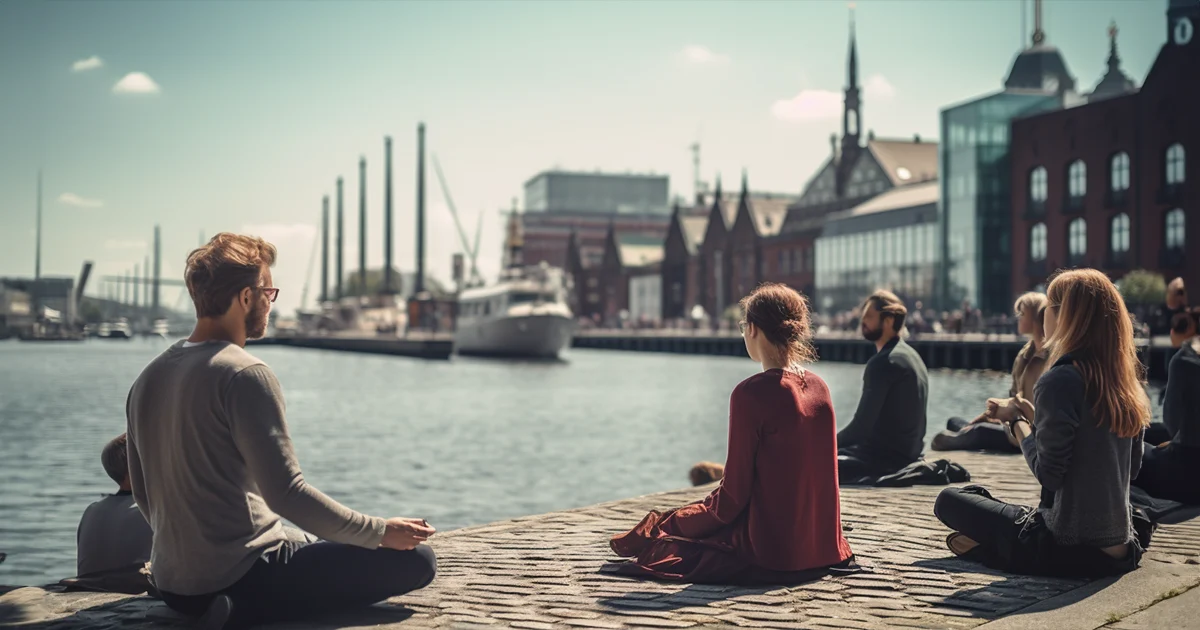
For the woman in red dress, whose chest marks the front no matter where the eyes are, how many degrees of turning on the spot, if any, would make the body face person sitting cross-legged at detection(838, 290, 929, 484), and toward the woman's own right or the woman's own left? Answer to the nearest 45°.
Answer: approximately 45° to the woman's own right

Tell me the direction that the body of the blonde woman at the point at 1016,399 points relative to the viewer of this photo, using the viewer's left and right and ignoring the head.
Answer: facing to the left of the viewer

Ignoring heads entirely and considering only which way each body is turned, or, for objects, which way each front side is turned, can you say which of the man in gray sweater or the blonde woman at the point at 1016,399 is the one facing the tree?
the man in gray sweater

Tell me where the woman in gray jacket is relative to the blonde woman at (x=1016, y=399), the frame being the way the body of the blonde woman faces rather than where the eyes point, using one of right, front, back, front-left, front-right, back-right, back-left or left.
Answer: left

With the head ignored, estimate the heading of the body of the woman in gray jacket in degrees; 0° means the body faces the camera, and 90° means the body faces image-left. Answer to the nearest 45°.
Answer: approximately 135°

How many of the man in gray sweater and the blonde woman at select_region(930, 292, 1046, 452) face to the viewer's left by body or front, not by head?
1

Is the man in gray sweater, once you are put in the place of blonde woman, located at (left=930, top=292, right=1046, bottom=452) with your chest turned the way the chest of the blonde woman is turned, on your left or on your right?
on your left

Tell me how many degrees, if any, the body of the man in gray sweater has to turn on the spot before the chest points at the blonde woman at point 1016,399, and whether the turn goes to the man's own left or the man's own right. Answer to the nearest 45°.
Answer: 0° — they already face them

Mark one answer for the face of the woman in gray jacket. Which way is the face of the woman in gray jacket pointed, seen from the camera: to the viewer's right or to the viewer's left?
to the viewer's left

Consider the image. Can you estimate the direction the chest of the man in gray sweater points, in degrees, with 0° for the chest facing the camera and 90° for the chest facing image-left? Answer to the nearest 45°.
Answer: approximately 225°

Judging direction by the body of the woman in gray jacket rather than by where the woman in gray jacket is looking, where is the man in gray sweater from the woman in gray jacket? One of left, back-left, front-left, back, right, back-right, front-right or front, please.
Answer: left

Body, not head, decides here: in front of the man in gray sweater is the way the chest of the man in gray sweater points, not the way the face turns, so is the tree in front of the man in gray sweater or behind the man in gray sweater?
in front

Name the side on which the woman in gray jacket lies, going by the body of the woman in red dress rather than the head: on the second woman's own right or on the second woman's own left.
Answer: on the second woman's own right

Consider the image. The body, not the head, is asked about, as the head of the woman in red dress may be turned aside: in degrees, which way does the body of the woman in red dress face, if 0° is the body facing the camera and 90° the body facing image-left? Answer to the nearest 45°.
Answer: approximately 135°
